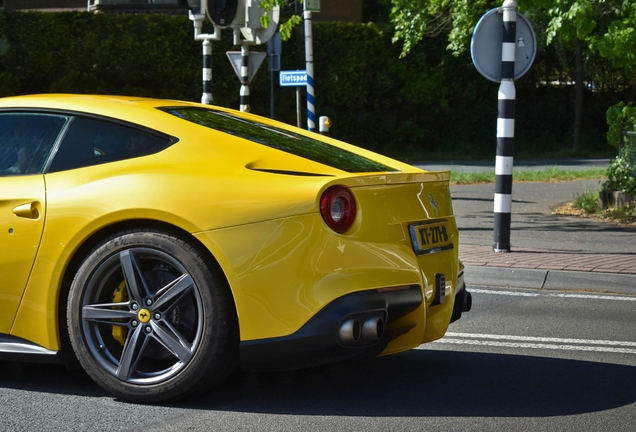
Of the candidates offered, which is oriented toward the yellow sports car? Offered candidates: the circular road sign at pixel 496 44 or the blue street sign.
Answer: the blue street sign

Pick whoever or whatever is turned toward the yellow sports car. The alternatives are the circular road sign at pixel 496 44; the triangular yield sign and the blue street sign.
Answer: the blue street sign

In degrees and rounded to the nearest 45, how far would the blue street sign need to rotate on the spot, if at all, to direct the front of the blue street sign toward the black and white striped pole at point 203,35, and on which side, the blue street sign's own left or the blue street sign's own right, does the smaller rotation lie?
approximately 45° to the blue street sign's own right

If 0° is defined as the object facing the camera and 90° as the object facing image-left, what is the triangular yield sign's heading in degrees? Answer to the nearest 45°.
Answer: approximately 180°

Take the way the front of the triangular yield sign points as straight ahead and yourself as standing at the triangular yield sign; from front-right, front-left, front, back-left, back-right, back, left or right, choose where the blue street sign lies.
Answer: front-right

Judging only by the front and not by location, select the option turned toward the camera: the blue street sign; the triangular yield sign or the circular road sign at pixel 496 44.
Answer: the blue street sign

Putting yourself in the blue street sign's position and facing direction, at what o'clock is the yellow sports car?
The yellow sports car is roughly at 12 o'clock from the blue street sign.

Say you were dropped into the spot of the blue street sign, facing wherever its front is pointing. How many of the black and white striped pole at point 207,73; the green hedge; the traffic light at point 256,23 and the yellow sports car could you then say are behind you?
1

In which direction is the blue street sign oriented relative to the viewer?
toward the camera

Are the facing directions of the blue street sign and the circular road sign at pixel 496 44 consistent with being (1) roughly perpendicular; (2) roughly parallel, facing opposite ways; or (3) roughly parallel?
roughly parallel, facing opposite ways

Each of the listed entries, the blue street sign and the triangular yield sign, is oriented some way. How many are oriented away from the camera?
1

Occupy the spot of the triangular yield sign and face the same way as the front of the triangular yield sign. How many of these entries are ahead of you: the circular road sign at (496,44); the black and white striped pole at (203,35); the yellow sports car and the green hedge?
1

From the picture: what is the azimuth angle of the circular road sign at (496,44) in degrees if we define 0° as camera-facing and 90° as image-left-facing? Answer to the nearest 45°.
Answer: approximately 180°

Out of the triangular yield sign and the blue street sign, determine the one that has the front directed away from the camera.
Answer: the triangular yield sign
